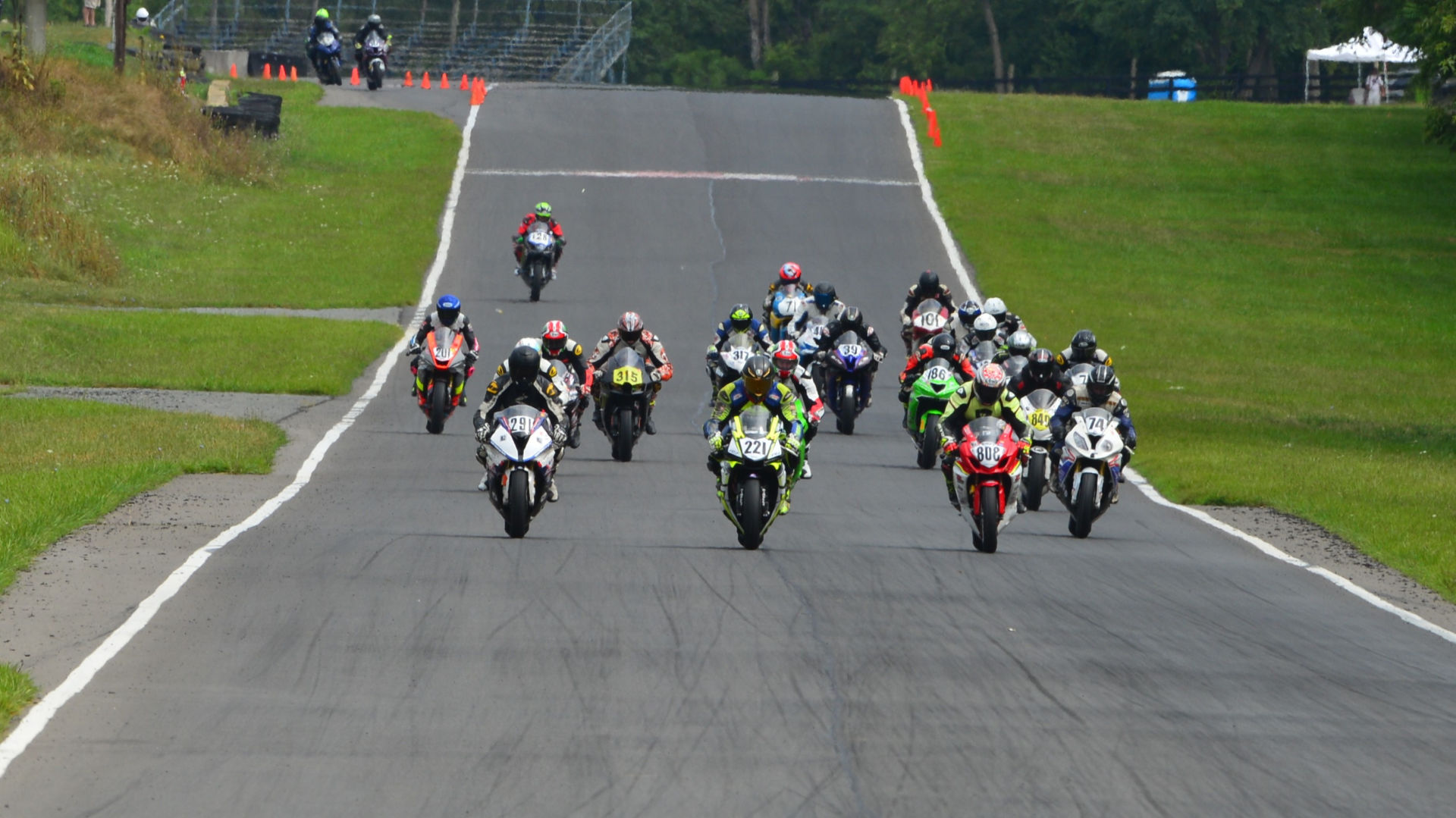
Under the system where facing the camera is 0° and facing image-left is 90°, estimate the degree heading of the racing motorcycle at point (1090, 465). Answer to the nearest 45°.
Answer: approximately 0°

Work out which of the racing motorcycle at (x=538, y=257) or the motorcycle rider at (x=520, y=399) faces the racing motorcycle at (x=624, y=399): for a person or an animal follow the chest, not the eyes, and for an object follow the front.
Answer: the racing motorcycle at (x=538, y=257)

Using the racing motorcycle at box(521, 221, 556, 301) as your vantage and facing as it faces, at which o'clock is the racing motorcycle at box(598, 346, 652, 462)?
the racing motorcycle at box(598, 346, 652, 462) is roughly at 12 o'clock from the racing motorcycle at box(521, 221, 556, 301).

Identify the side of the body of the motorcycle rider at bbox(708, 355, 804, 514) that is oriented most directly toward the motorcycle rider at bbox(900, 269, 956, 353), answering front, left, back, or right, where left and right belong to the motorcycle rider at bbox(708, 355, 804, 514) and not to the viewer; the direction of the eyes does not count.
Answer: back

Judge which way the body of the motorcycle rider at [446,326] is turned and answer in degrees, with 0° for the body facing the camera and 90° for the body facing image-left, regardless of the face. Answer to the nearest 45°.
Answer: approximately 0°

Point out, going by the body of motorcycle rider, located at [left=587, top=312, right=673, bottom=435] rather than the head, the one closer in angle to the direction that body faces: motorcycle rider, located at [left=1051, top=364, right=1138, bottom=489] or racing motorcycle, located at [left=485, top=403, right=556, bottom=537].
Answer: the racing motorcycle

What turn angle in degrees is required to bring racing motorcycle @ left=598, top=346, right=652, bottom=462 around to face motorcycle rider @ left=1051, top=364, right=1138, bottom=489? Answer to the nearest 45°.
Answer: approximately 45° to its left

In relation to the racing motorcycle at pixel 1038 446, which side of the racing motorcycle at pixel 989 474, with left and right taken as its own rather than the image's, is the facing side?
back

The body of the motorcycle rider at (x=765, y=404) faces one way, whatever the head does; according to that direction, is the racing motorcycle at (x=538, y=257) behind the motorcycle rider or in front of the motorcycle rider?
behind
